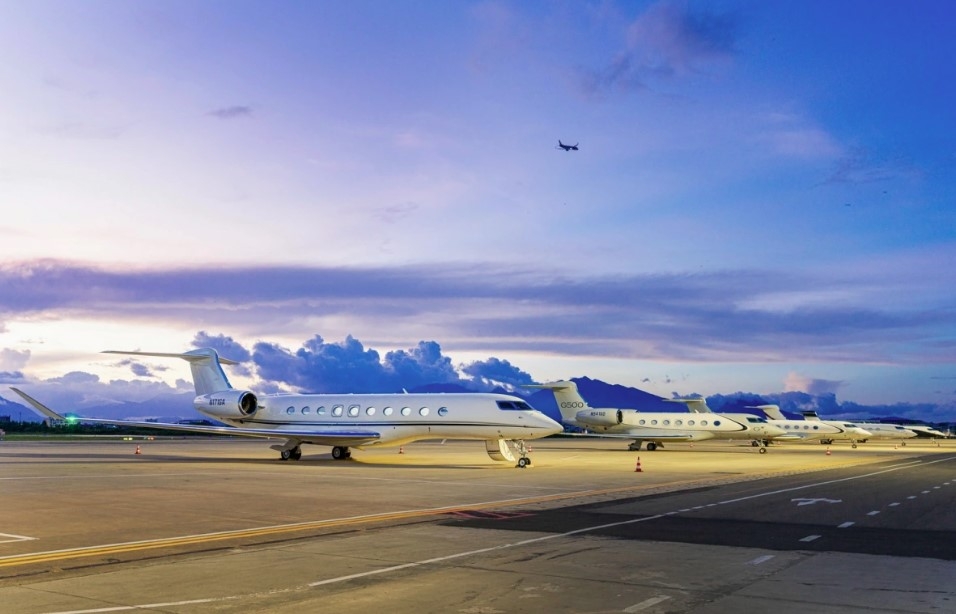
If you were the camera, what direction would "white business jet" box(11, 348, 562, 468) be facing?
facing the viewer and to the right of the viewer
